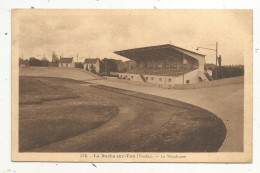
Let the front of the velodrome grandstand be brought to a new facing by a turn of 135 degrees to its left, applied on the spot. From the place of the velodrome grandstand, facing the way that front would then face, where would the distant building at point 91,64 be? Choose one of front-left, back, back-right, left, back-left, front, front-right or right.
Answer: back

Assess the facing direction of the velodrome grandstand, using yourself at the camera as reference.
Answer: facing the viewer and to the left of the viewer

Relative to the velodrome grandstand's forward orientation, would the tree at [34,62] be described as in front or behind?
in front

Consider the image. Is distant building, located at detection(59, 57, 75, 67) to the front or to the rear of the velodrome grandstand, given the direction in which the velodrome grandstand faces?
to the front
